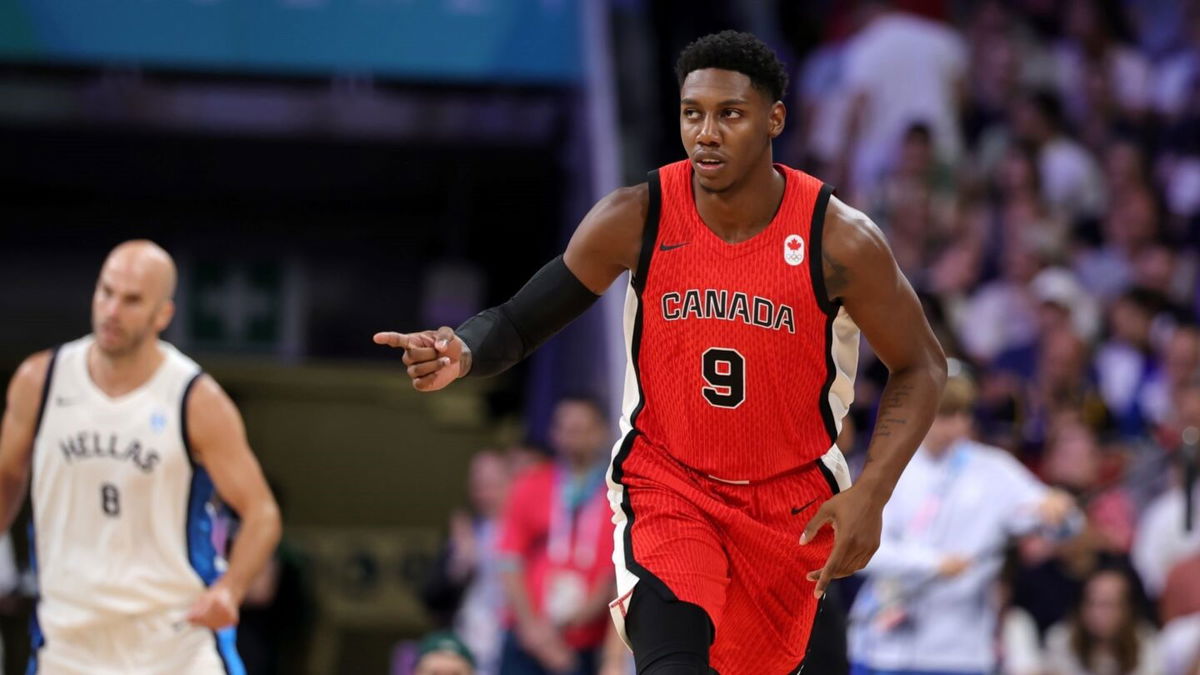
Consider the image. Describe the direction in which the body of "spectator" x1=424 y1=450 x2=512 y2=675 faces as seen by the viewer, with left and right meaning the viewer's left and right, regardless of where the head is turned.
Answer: facing the viewer

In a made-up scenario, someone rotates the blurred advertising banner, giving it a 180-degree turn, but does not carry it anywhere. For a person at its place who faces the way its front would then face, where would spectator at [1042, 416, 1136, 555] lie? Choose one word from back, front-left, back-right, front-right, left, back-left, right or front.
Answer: back-right

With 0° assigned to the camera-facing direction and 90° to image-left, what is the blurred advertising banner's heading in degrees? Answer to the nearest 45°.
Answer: approximately 0°

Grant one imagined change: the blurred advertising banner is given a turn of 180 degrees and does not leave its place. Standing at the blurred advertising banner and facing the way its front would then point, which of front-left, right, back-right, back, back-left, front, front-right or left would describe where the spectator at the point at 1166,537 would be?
back-right

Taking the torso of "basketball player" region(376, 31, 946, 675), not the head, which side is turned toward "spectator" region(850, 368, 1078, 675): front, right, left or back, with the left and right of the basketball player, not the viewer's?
back

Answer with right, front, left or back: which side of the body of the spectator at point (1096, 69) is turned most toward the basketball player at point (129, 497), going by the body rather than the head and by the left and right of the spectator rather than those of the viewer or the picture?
front

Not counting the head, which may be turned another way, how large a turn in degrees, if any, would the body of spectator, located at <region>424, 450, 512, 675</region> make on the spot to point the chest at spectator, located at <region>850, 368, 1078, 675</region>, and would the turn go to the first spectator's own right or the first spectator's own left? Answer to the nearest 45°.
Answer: approximately 45° to the first spectator's own left

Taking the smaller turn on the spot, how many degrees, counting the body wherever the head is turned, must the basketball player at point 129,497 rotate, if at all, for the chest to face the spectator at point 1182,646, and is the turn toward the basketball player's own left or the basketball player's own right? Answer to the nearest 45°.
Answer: approximately 90° to the basketball player's own left

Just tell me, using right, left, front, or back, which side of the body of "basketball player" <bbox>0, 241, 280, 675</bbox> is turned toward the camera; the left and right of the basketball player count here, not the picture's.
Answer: front

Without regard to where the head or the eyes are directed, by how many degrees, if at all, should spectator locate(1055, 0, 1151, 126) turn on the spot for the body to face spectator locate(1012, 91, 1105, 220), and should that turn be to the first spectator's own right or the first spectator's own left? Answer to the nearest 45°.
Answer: approximately 45° to the first spectator's own left

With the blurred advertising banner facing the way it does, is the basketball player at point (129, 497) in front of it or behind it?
in front

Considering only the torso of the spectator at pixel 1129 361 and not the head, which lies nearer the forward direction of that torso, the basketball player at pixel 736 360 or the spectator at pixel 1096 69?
the basketball player

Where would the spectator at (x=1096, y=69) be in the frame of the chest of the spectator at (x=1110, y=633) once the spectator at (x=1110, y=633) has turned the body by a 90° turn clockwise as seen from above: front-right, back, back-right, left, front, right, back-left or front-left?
right
